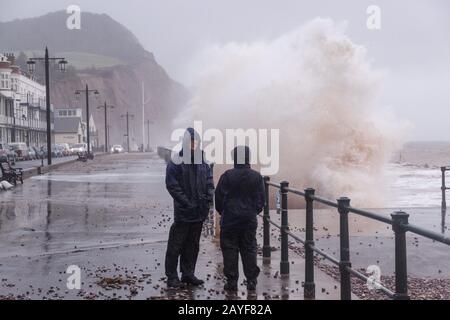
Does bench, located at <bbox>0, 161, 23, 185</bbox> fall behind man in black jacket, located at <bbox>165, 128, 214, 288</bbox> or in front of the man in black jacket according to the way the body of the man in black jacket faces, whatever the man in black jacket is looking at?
behind

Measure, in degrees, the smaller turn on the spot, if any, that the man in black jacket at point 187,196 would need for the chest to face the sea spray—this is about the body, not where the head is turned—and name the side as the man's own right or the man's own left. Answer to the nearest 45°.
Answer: approximately 135° to the man's own left

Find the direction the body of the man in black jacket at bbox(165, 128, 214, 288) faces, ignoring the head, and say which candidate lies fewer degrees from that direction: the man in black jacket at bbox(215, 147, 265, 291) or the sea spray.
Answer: the man in black jacket

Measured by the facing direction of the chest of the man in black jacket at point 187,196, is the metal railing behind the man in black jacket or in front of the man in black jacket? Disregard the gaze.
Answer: in front

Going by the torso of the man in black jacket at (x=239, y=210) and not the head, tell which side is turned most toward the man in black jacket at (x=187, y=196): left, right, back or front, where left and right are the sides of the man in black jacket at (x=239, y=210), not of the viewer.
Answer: left

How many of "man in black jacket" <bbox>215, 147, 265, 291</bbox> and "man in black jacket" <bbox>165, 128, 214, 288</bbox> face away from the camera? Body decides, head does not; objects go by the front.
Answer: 1

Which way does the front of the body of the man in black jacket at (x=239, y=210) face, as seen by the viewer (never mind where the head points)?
away from the camera
